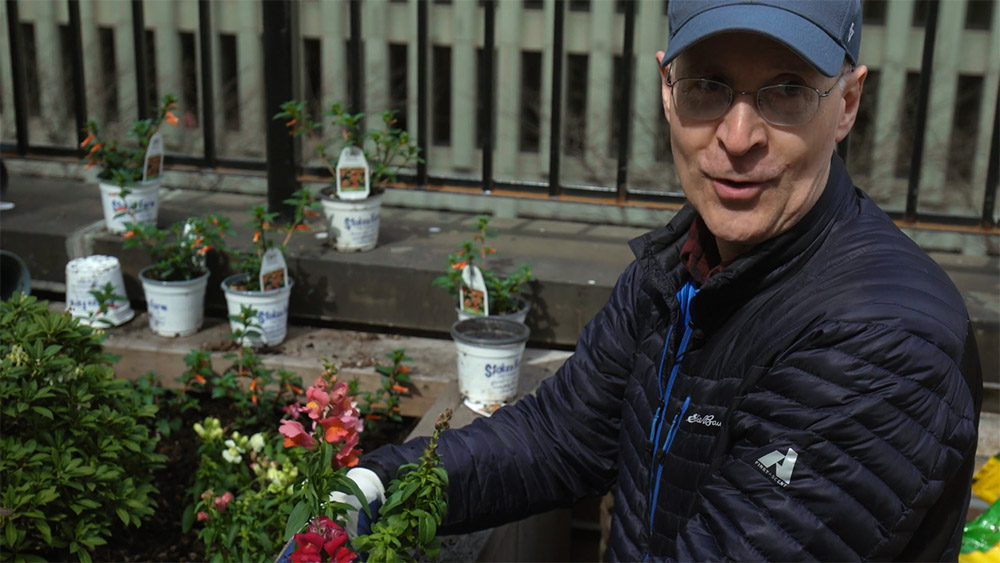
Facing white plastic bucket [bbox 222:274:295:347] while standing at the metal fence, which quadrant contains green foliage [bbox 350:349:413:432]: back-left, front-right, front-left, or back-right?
front-left

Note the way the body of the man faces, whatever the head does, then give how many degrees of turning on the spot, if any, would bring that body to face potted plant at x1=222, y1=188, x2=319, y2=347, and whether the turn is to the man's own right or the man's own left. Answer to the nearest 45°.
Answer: approximately 90° to the man's own right

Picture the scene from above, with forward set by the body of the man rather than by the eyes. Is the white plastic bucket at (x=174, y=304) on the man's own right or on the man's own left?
on the man's own right

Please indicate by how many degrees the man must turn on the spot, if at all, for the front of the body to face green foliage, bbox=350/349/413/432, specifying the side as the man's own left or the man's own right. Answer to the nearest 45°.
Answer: approximately 90° to the man's own right

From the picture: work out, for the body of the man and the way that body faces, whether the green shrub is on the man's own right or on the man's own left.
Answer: on the man's own right

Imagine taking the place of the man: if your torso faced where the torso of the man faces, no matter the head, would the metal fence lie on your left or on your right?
on your right

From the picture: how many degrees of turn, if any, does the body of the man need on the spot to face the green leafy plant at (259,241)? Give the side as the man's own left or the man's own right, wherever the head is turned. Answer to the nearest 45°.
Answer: approximately 90° to the man's own right

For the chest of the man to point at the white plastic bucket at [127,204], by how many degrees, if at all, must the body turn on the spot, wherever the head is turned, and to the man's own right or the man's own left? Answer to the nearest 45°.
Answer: approximately 90° to the man's own right

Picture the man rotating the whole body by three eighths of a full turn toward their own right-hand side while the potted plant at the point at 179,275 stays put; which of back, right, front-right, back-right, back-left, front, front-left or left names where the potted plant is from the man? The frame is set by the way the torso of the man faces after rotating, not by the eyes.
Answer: front-left

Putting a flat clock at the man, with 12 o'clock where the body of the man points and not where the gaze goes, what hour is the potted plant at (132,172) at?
The potted plant is roughly at 3 o'clock from the man.

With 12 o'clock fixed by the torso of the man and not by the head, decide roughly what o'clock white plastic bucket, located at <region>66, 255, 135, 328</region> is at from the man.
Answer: The white plastic bucket is roughly at 3 o'clock from the man.

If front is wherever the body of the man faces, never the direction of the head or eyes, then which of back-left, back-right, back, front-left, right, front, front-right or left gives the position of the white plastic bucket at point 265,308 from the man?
right

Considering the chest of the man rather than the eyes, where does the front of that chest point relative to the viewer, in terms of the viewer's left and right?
facing the viewer and to the left of the viewer

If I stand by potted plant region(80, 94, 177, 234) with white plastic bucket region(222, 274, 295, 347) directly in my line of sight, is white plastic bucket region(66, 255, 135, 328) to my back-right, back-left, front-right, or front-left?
front-right
